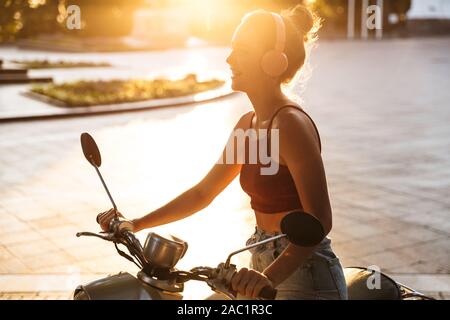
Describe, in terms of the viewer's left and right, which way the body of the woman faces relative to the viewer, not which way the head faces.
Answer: facing the viewer and to the left of the viewer

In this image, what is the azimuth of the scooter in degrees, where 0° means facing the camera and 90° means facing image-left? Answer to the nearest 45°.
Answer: approximately 45°

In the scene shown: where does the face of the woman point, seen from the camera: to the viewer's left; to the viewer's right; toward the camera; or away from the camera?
to the viewer's left
